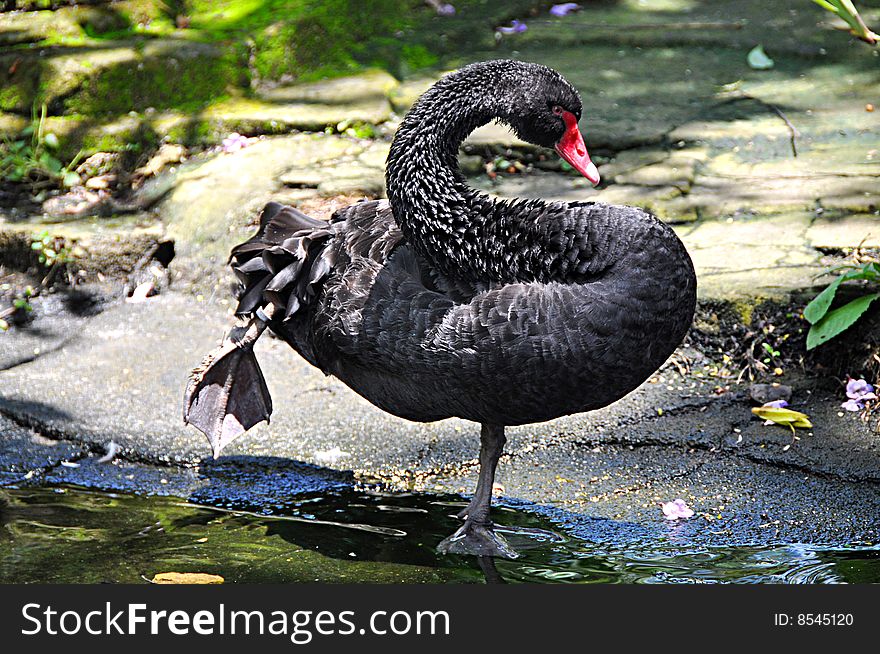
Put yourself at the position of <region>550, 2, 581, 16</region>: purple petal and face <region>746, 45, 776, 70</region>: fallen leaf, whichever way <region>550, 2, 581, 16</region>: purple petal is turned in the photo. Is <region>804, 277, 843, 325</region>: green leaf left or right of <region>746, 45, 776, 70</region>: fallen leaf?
right

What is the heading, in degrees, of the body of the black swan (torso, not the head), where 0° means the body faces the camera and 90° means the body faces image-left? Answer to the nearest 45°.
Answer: approximately 270°

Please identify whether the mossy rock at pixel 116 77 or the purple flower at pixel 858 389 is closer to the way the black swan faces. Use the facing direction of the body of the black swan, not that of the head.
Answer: the purple flower

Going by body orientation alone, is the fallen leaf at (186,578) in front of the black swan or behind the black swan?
behind

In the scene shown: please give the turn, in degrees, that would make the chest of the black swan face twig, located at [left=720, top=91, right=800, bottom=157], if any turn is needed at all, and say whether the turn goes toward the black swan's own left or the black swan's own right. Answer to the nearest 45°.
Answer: approximately 45° to the black swan's own left

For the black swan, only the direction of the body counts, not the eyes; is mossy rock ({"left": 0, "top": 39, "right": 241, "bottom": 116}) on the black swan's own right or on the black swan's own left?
on the black swan's own left

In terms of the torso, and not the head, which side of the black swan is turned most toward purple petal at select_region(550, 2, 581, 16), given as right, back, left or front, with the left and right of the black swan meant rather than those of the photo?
left
